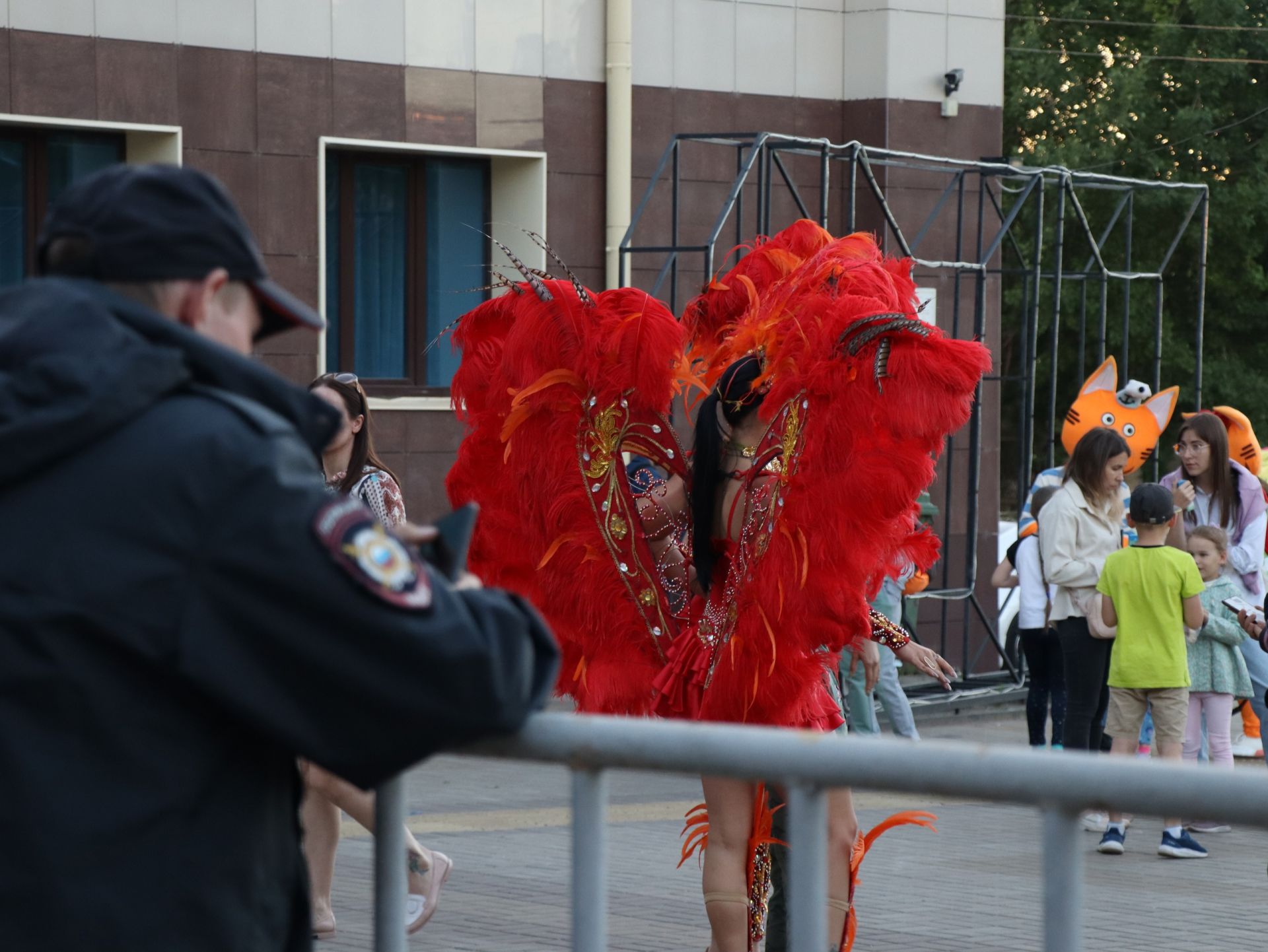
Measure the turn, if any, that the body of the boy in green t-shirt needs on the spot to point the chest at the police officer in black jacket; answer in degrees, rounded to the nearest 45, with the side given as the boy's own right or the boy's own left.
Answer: approximately 180°

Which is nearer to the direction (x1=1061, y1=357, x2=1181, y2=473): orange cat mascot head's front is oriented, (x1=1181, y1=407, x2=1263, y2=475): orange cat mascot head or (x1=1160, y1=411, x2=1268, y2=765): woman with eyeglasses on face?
the woman with eyeglasses on face

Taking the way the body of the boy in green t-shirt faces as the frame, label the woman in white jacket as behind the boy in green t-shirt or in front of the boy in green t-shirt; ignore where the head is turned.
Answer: in front

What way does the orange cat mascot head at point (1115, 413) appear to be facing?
toward the camera

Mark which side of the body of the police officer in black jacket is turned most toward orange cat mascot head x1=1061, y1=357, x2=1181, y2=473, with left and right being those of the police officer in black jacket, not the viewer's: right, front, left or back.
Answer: front

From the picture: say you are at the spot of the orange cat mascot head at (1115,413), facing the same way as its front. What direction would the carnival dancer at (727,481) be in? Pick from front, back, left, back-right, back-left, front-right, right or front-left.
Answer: front

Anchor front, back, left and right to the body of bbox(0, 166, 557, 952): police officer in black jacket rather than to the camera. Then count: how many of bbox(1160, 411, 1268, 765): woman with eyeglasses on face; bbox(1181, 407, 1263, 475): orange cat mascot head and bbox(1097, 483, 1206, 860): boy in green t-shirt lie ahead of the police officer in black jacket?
3

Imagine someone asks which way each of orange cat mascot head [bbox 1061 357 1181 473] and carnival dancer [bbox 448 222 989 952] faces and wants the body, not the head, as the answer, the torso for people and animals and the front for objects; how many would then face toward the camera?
1

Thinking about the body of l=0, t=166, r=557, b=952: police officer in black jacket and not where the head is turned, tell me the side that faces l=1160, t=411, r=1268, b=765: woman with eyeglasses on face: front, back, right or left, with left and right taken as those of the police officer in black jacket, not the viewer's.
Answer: front

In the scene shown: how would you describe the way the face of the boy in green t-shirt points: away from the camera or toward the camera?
away from the camera

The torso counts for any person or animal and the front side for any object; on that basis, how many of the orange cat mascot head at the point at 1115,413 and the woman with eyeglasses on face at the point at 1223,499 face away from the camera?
0

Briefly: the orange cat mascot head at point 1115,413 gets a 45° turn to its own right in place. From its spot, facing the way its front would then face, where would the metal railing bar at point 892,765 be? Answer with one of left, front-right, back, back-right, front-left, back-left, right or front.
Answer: front-left

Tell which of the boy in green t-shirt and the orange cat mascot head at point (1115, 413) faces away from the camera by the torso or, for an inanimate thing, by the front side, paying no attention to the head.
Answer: the boy in green t-shirt

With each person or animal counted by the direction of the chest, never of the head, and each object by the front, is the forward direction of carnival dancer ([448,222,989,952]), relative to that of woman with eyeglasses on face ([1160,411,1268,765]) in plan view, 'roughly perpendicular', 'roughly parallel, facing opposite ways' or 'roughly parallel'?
roughly parallel, facing opposite ways

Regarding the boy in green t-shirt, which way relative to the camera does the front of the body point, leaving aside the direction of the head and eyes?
away from the camera

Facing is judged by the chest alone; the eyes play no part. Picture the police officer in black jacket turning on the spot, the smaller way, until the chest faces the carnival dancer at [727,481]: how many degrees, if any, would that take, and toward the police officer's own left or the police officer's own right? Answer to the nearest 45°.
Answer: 0° — they already face them

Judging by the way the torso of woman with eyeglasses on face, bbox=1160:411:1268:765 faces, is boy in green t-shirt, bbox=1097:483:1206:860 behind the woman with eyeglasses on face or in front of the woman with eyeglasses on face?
in front
